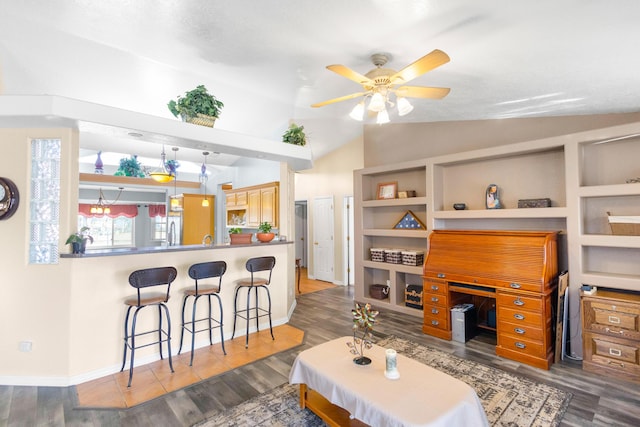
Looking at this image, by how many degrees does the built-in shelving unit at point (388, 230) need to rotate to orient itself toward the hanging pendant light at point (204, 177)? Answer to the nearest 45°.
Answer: approximately 45° to its right

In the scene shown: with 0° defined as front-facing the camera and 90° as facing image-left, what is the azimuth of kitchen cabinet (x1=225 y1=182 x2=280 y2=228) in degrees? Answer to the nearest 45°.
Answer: approximately 45°

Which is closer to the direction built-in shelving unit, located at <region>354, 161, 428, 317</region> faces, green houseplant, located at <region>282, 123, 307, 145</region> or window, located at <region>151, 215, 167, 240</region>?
the green houseplant

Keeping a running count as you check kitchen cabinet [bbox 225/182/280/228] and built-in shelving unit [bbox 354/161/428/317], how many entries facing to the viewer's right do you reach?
0

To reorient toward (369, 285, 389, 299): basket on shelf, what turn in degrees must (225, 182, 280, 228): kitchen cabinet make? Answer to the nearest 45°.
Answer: approximately 90° to its left

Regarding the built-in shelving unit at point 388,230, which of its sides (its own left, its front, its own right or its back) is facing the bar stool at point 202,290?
front

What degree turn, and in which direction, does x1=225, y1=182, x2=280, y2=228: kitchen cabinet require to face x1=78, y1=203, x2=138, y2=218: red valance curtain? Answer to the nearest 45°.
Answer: approximately 90° to its right

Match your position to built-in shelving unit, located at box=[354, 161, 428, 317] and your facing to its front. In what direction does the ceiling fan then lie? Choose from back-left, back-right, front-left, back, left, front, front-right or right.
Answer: front-left

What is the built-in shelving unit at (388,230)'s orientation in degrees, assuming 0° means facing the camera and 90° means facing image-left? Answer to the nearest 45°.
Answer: approximately 45°

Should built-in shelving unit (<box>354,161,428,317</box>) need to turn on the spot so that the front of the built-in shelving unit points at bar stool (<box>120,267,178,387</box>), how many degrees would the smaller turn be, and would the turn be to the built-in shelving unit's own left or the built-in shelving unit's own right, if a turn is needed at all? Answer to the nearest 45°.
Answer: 0° — it already faces it

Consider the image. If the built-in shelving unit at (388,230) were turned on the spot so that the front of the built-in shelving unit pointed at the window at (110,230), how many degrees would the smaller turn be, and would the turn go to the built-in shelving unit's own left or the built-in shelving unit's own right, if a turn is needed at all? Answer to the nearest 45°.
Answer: approximately 45° to the built-in shelving unit's own right

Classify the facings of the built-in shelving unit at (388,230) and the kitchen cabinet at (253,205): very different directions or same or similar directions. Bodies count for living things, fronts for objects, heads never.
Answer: same or similar directions

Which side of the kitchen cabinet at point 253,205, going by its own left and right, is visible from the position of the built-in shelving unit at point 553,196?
left

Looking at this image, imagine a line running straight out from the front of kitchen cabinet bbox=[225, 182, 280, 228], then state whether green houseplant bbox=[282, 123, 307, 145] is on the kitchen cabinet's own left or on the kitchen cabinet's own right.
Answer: on the kitchen cabinet's own left

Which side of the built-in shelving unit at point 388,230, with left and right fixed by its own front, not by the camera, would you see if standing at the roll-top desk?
left

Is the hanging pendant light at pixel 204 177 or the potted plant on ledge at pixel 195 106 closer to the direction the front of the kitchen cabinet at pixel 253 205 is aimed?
the potted plant on ledge

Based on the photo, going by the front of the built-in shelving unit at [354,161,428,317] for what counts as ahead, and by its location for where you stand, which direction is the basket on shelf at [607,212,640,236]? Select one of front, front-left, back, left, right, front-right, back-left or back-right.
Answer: left
